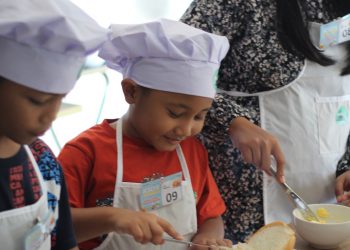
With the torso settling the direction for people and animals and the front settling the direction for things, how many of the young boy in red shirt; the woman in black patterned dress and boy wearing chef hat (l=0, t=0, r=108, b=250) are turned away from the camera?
0

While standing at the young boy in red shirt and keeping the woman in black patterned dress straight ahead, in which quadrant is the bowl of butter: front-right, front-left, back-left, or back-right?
front-right

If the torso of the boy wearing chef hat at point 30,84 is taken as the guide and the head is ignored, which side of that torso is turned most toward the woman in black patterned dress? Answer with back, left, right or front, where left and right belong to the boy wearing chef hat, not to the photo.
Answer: left

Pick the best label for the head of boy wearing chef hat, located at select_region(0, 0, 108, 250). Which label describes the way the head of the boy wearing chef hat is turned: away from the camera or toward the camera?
toward the camera

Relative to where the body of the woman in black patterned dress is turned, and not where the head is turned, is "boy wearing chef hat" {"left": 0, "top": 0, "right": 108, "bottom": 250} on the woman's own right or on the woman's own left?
on the woman's own right

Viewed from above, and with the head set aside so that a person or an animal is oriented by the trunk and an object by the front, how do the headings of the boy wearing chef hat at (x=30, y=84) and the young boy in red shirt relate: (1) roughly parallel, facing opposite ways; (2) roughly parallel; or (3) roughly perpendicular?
roughly parallel

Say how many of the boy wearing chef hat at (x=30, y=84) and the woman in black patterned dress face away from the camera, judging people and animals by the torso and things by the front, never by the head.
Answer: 0

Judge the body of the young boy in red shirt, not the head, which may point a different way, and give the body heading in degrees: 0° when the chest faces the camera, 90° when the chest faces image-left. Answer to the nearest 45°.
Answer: approximately 315°

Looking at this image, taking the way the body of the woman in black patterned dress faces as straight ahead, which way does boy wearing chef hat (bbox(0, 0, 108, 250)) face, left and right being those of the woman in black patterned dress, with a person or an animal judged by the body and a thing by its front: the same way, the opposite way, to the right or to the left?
the same way

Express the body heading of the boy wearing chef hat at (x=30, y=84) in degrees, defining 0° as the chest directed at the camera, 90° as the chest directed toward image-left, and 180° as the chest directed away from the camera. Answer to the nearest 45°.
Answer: approximately 315°
